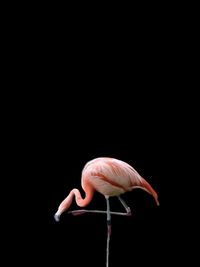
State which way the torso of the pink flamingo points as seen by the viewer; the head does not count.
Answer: to the viewer's left
